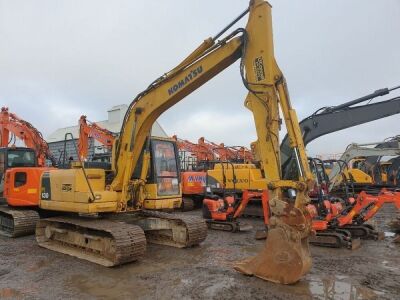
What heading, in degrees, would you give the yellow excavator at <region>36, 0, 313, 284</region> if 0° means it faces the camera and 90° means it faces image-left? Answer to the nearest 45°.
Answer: approximately 315°

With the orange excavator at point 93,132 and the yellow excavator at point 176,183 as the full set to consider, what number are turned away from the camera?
0

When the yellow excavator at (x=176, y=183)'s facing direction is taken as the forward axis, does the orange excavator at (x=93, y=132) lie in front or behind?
behind

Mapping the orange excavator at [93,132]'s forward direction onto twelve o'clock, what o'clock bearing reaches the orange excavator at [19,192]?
the orange excavator at [19,192] is roughly at 11 o'clock from the orange excavator at [93,132].

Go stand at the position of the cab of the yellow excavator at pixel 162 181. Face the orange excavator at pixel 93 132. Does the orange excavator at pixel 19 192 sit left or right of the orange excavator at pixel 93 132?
left

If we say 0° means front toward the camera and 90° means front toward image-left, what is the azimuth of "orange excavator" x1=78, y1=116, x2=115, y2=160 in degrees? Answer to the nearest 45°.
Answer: approximately 45°

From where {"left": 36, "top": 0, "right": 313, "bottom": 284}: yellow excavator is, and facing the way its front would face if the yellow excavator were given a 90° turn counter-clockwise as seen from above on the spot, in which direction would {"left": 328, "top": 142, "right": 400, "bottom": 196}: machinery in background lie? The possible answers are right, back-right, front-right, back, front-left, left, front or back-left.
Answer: front

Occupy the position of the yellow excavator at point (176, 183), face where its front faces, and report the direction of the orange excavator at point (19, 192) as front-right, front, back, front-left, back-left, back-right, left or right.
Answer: back

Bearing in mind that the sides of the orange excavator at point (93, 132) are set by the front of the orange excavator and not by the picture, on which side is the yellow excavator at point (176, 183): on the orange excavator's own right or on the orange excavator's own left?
on the orange excavator's own left
